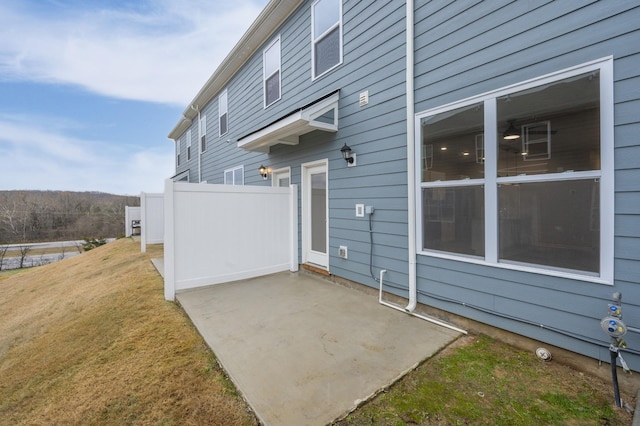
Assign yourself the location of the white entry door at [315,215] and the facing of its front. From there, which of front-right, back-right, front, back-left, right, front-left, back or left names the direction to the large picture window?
left

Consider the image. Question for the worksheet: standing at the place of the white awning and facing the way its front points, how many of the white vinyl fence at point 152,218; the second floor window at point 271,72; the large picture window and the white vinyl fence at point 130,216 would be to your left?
1

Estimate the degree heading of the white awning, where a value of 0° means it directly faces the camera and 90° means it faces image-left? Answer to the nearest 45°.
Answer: approximately 45°

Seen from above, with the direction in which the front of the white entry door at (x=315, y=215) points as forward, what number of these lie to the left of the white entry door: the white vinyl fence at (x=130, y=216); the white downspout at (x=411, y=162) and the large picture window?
2

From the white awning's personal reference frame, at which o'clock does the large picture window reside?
The large picture window is roughly at 9 o'clock from the white awning.

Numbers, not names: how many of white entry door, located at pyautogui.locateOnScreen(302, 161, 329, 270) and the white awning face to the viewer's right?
0

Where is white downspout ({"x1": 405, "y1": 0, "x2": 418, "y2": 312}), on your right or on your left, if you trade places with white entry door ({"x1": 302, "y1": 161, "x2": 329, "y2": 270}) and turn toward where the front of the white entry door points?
on your left

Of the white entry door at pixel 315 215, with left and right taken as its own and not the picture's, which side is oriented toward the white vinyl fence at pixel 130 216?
right

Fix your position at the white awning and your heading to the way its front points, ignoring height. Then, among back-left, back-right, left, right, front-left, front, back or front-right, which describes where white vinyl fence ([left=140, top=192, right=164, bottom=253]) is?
right

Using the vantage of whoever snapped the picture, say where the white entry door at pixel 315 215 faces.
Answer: facing the viewer and to the left of the viewer
